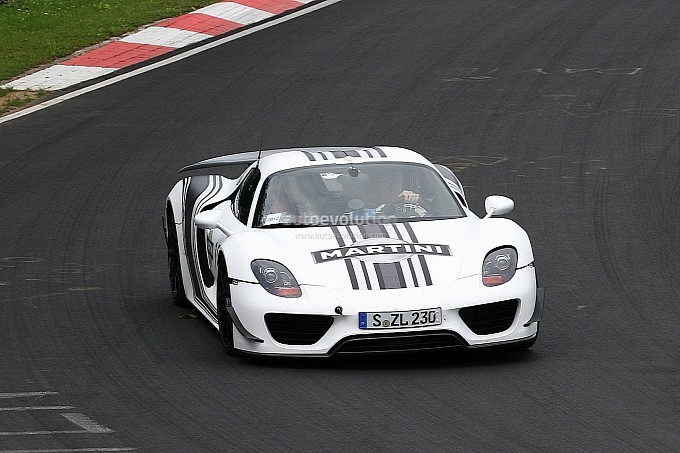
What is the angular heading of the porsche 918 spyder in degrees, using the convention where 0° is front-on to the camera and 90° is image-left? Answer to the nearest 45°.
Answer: approximately 0°
